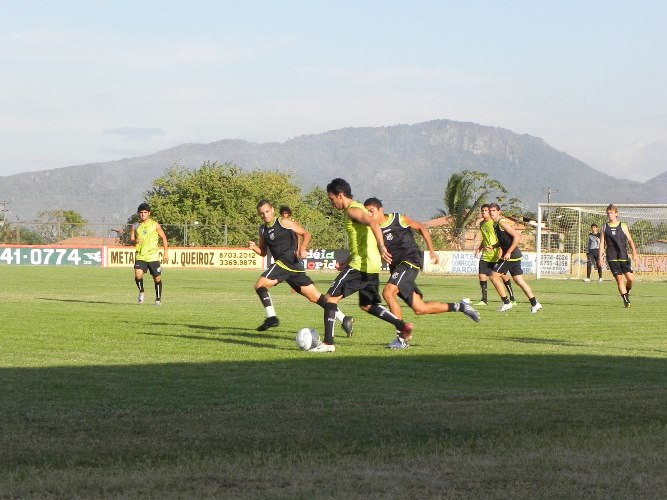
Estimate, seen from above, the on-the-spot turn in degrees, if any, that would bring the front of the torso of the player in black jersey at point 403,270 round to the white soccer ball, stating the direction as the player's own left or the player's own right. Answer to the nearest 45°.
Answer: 0° — they already face it

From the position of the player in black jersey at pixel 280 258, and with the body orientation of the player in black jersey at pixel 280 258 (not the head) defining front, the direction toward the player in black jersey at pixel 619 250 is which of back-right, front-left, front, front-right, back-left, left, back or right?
back

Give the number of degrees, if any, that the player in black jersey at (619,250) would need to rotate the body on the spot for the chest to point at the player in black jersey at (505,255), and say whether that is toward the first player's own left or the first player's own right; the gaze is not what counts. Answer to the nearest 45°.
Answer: approximately 45° to the first player's own right

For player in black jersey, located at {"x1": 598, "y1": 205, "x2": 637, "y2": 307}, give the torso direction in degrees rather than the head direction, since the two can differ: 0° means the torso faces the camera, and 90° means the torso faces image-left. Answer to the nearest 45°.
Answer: approximately 0°

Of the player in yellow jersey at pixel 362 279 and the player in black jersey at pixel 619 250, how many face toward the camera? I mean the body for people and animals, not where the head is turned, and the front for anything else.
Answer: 1

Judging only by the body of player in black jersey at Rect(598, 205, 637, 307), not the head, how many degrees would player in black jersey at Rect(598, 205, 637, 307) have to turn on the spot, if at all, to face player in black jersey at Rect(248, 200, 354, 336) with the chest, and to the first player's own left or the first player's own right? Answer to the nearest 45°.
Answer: approximately 45° to the first player's own right

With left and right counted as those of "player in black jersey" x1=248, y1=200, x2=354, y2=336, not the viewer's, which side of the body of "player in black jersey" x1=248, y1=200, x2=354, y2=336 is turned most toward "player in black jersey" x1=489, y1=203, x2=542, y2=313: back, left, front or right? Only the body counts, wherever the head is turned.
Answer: back

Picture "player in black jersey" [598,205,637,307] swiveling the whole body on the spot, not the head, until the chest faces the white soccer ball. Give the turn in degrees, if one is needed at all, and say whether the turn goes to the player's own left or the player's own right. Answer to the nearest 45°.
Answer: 0° — they already face it

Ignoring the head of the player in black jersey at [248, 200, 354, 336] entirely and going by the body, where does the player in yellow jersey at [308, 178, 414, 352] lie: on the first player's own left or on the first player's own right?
on the first player's own left
